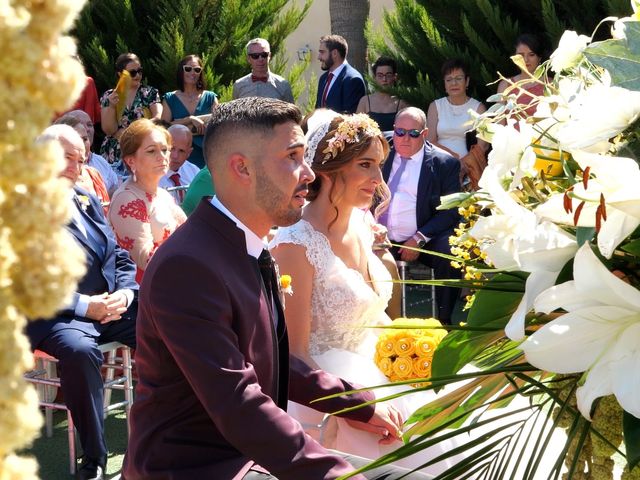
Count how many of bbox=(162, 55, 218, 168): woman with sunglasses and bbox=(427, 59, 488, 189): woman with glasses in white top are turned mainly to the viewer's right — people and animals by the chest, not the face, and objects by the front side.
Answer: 0

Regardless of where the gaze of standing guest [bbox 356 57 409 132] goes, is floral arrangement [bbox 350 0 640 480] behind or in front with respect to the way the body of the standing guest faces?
in front

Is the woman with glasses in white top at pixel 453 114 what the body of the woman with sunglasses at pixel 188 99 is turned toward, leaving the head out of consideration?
no

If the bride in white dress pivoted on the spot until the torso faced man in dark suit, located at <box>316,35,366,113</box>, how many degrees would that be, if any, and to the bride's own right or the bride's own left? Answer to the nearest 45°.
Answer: approximately 135° to the bride's own left

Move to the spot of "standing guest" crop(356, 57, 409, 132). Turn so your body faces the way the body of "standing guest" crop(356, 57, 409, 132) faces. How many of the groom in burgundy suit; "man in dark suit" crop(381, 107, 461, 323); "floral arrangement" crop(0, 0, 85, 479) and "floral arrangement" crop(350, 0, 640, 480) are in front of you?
4

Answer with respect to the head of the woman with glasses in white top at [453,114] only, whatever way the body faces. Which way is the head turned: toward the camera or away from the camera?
toward the camera

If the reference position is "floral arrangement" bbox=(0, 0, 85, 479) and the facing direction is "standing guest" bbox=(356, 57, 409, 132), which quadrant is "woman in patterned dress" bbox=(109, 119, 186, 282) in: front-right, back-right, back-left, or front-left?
front-left

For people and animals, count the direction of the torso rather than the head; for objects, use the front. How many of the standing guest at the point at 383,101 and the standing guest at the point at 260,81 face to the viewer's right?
0

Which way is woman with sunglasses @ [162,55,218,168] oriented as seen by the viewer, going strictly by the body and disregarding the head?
toward the camera

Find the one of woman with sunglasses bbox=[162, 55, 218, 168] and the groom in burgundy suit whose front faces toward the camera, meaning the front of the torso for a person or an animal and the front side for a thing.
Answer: the woman with sunglasses

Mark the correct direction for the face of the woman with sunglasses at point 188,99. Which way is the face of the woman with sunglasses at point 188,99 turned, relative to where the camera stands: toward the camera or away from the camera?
toward the camera

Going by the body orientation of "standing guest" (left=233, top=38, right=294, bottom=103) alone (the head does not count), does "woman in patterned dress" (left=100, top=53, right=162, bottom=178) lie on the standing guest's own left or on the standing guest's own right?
on the standing guest's own right

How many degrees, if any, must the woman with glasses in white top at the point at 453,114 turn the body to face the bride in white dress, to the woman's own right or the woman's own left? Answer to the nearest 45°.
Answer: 0° — they already face them

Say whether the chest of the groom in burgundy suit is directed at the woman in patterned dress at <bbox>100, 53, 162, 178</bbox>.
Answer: no

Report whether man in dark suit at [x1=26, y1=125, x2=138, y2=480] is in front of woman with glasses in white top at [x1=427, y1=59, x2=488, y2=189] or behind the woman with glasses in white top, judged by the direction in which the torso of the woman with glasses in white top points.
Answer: in front

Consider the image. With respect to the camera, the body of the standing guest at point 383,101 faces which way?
toward the camera

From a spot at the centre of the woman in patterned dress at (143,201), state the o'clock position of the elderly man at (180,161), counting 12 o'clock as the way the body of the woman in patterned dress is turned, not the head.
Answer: The elderly man is roughly at 8 o'clock from the woman in patterned dress.

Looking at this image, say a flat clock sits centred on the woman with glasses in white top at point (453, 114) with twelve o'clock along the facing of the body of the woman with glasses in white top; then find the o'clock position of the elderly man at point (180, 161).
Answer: The elderly man is roughly at 2 o'clock from the woman with glasses in white top.

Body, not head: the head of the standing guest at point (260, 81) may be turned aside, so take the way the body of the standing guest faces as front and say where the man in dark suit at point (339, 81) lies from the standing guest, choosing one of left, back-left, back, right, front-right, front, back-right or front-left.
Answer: left

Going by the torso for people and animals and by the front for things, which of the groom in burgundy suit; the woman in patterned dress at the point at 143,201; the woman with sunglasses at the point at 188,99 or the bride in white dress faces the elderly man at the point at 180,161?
the woman with sunglasses

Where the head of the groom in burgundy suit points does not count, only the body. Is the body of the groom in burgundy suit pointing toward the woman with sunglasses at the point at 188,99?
no

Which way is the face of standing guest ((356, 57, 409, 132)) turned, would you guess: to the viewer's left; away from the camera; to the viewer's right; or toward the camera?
toward the camera

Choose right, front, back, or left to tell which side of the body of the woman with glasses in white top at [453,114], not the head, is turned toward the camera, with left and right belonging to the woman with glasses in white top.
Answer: front
